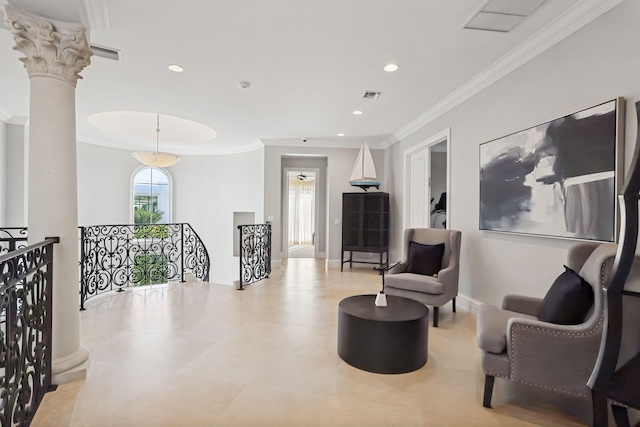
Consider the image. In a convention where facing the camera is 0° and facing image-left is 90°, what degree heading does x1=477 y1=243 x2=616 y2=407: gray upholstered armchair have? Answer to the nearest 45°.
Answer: approximately 90°

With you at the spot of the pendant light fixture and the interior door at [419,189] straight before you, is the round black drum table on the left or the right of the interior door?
right

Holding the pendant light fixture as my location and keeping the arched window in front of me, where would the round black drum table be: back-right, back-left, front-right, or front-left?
back-right

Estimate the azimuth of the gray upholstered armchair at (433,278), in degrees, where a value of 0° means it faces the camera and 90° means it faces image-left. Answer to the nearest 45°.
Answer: approximately 45°

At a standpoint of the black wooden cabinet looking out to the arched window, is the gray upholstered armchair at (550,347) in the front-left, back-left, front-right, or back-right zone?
back-left

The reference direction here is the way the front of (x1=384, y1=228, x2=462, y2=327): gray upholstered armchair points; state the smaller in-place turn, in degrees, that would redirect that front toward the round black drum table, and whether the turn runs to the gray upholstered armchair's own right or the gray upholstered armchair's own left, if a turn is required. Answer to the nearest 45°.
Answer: approximately 45° to the gray upholstered armchair's own left

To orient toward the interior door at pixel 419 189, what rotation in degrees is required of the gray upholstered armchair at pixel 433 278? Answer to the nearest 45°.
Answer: approximately 135° to its right

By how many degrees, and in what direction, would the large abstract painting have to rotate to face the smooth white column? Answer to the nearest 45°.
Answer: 0° — it already faces it

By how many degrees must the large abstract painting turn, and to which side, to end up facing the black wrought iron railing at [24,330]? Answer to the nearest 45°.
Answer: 0° — it already faces it

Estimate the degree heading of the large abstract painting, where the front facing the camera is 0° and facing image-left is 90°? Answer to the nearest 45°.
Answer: approximately 45°

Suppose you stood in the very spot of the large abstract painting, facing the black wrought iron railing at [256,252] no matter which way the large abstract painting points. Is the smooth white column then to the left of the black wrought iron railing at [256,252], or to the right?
left
